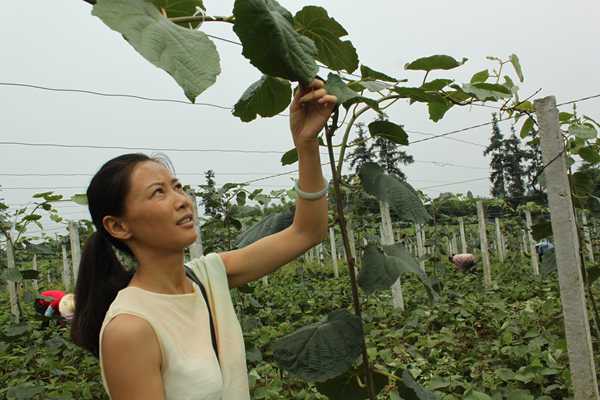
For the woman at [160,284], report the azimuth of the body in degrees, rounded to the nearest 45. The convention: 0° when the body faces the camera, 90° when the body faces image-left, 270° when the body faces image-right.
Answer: approximately 315°

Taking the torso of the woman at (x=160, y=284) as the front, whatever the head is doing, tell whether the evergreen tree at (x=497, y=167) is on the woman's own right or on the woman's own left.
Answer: on the woman's own left

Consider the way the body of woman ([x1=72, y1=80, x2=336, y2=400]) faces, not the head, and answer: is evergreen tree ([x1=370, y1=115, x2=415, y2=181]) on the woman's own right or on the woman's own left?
on the woman's own left

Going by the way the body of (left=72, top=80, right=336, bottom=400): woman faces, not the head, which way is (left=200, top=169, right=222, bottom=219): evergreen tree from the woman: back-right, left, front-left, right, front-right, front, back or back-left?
back-left
